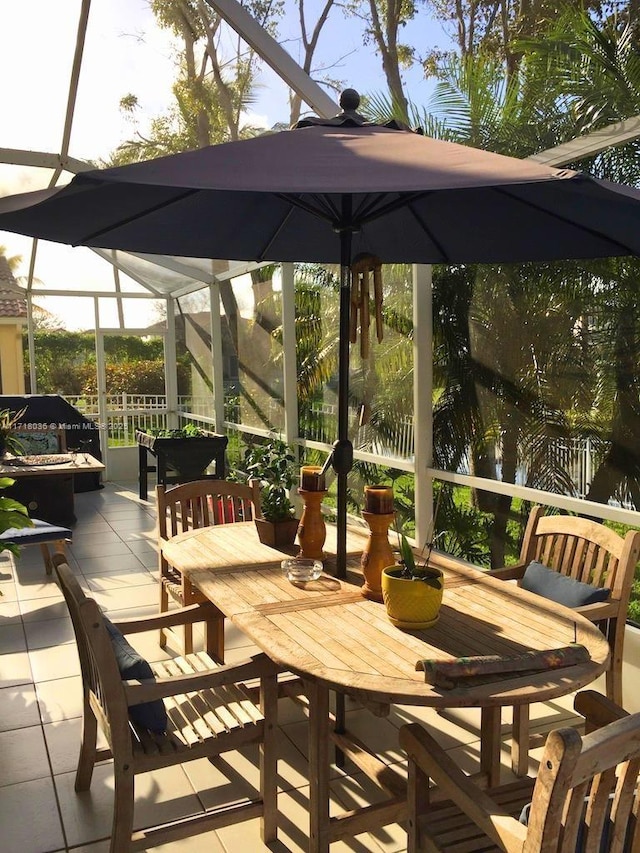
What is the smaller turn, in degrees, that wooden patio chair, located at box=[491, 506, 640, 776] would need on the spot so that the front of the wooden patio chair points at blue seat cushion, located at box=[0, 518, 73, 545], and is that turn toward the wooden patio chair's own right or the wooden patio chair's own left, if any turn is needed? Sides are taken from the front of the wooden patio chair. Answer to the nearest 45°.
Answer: approximately 45° to the wooden patio chair's own right

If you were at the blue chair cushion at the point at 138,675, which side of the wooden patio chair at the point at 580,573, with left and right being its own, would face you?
front

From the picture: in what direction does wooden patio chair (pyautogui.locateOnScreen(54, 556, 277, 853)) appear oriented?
to the viewer's right

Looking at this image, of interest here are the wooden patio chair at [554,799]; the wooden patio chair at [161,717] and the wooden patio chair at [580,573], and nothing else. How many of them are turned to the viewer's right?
1

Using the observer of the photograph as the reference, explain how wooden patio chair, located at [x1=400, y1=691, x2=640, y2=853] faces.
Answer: facing away from the viewer and to the left of the viewer

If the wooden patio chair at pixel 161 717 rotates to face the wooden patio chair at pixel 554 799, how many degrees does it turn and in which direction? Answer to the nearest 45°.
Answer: approximately 45° to its right

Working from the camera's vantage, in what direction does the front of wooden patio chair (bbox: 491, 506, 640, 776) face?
facing the viewer and to the left of the viewer

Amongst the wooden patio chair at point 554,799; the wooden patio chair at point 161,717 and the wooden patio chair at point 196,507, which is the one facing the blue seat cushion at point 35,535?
the wooden patio chair at point 554,799

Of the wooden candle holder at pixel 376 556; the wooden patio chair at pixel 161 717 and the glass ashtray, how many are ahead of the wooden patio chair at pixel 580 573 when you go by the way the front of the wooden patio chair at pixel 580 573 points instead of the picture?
3

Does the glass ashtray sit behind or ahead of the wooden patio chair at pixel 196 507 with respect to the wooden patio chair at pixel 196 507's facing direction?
ahead

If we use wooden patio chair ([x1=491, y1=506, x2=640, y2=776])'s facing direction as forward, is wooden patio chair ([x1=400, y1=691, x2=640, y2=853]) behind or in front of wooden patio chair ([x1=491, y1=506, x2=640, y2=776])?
in front

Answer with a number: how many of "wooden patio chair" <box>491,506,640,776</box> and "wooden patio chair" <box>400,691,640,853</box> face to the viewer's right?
0

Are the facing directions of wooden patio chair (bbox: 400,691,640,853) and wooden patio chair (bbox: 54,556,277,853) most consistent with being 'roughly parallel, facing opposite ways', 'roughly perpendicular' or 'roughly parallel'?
roughly perpendicular
